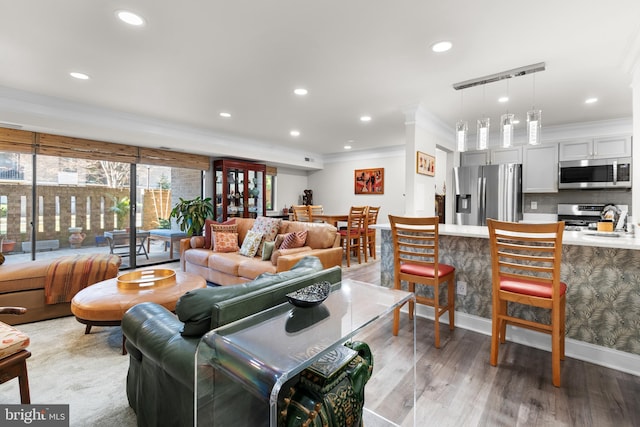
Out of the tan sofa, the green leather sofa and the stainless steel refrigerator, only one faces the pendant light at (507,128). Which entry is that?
the stainless steel refrigerator

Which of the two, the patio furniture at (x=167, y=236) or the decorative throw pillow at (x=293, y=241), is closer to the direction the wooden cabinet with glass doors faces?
the decorative throw pillow

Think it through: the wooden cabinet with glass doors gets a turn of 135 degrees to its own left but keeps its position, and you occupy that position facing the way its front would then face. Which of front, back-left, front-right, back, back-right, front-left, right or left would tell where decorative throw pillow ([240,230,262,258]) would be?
back

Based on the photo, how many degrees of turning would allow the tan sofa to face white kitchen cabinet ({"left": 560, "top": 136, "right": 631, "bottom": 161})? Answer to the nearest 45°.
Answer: approximately 135° to its left

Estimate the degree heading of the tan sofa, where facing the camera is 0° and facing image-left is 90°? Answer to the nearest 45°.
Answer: approximately 45°

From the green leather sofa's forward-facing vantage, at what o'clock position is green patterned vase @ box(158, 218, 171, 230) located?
The green patterned vase is roughly at 1 o'clock from the green leather sofa.

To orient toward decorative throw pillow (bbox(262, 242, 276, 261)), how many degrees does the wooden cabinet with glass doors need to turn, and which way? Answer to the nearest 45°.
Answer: approximately 45° to its right

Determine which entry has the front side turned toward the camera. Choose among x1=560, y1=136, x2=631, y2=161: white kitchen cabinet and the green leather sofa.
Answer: the white kitchen cabinet

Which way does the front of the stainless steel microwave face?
toward the camera

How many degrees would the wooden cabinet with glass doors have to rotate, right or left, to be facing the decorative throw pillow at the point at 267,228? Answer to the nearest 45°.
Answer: approximately 45° to its right

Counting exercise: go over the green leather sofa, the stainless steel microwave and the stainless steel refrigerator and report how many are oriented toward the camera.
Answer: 2

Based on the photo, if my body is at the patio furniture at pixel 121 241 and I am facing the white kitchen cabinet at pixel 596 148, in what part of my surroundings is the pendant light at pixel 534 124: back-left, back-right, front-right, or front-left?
front-right

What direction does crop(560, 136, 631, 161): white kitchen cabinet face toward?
toward the camera

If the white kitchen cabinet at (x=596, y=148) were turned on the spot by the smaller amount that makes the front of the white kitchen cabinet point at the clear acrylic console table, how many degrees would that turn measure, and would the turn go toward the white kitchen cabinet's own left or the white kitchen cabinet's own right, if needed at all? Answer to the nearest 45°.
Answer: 0° — it already faces it

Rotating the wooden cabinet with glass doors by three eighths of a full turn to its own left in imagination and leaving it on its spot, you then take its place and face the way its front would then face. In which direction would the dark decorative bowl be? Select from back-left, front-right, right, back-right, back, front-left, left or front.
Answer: back

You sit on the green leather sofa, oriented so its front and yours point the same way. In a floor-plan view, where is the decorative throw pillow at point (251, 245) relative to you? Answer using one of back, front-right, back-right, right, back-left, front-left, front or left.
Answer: front-right

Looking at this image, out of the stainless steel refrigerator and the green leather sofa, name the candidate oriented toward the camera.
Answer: the stainless steel refrigerator

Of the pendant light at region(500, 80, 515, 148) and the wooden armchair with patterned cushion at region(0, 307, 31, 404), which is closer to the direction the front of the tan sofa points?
the wooden armchair with patterned cushion

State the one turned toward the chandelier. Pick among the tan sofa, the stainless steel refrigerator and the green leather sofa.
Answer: the stainless steel refrigerator
